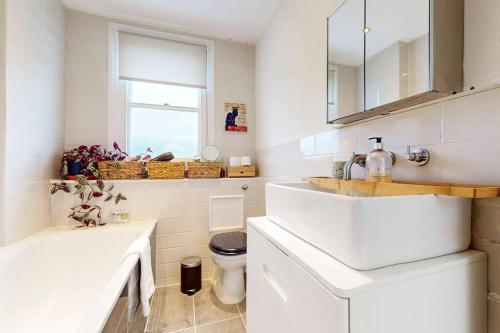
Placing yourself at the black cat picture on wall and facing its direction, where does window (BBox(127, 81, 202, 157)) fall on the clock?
The window is roughly at 3 o'clock from the black cat picture on wall.

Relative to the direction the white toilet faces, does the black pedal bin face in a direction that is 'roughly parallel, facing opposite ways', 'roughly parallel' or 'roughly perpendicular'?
roughly parallel

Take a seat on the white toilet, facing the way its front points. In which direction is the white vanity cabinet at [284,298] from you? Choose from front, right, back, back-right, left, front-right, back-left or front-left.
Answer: front

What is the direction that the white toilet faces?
toward the camera

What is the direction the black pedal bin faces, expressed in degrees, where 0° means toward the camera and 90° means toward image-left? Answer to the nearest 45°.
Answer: approximately 0°

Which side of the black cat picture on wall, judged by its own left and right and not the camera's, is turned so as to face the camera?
front

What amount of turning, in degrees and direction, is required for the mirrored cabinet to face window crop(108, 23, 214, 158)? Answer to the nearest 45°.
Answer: approximately 45° to its right

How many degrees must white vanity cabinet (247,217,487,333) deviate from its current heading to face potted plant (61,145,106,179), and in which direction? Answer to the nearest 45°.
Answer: approximately 45° to its right

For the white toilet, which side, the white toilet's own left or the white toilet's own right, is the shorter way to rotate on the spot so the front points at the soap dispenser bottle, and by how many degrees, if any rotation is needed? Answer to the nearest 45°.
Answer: approximately 45° to the white toilet's own left

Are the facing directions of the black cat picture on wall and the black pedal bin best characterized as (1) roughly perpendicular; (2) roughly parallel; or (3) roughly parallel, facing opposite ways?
roughly parallel

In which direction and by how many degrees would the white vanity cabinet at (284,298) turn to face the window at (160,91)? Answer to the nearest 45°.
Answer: approximately 90° to its right
